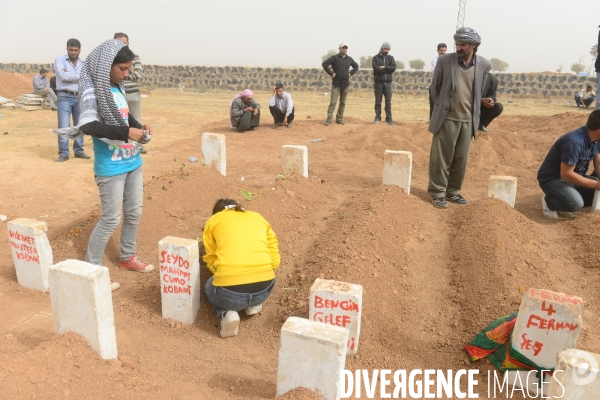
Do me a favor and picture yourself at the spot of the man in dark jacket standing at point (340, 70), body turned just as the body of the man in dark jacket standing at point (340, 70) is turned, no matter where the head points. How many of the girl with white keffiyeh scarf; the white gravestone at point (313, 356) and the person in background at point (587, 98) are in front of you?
2

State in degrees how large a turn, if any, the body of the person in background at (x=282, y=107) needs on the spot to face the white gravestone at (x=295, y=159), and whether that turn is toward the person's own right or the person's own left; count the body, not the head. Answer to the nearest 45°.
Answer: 0° — they already face it

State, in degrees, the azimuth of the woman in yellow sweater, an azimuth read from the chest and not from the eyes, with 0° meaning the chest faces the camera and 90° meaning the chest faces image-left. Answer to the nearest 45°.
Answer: approximately 180°

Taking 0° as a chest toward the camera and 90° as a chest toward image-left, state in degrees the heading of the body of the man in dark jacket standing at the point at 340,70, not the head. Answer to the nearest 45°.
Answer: approximately 0°

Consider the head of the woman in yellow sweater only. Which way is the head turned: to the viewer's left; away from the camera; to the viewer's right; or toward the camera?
away from the camera

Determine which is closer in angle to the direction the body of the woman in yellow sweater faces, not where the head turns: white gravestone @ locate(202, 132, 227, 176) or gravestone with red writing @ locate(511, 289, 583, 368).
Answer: the white gravestone

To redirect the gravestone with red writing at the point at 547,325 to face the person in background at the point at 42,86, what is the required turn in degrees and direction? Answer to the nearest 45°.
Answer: approximately 135° to its right

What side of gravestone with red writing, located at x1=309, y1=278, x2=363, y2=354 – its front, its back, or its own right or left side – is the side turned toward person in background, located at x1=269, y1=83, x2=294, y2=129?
back

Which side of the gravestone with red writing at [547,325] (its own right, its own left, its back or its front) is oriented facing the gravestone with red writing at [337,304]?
right

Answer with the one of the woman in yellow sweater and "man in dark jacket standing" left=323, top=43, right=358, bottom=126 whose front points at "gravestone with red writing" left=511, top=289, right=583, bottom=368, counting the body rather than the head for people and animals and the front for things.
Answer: the man in dark jacket standing
